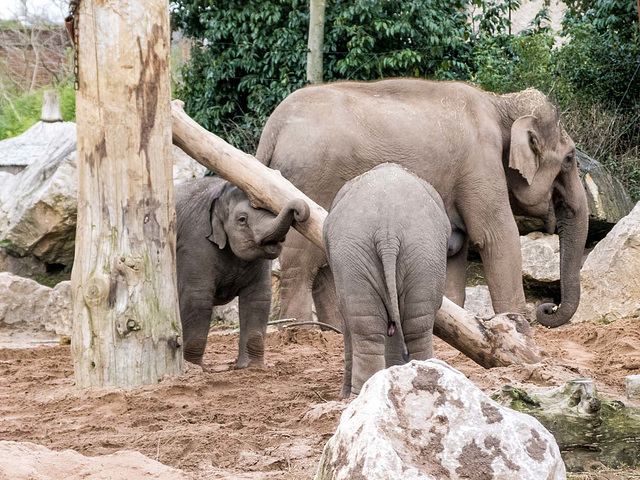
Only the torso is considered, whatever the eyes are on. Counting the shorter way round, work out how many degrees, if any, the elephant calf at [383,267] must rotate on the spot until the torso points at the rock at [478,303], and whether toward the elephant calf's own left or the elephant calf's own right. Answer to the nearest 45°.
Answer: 0° — it already faces it

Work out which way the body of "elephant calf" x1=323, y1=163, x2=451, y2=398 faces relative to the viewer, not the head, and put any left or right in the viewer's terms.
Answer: facing away from the viewer

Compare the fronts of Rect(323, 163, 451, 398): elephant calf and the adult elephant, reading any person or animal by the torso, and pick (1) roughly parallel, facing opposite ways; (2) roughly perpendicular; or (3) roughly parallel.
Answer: roughly perpendicular

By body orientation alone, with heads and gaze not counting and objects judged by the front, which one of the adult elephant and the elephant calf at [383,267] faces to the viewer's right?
the adult elephant

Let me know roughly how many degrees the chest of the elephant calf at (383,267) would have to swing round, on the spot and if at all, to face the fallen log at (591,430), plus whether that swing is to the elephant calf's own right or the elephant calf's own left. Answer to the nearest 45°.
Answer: approximately 135° to the elephant calf's own right

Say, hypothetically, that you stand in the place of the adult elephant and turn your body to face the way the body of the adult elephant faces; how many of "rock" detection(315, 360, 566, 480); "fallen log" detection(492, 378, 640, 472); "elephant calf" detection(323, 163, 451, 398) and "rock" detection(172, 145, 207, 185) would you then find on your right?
3

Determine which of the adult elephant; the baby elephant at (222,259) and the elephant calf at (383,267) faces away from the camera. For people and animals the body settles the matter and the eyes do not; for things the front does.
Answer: the elephant calf

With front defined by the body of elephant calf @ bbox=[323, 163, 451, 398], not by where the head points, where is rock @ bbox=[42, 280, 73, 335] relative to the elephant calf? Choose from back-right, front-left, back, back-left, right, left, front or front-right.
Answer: front-left

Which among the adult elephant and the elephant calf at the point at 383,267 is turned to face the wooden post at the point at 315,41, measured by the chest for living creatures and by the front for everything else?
the elephant calf

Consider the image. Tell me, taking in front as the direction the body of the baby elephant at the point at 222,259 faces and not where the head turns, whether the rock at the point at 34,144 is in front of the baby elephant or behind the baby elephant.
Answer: behind

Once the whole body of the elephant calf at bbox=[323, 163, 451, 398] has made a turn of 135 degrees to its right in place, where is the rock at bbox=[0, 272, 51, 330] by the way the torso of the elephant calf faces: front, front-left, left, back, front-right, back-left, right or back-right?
back

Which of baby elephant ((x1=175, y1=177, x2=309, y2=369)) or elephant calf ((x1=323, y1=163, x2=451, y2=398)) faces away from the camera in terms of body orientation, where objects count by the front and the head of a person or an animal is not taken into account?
the elephant calf

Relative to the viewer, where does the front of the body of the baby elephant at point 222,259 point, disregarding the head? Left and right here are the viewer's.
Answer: facing the viewer and to the right of the viewer

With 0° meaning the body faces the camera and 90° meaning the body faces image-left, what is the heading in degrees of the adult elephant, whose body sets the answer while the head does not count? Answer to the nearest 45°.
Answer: approximately 270°

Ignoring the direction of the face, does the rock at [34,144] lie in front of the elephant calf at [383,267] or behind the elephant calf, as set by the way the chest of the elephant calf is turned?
in front

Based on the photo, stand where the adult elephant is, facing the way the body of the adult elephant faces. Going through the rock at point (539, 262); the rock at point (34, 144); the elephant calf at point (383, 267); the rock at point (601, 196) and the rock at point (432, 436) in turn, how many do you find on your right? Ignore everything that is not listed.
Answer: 2
